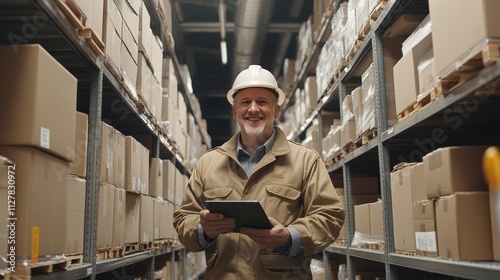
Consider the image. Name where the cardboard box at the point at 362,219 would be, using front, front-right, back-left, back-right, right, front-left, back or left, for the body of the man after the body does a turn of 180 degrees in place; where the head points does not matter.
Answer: front-right

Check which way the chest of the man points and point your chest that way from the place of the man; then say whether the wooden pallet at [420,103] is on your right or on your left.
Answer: on your left

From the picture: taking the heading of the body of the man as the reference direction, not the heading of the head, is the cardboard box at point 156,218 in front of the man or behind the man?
behind

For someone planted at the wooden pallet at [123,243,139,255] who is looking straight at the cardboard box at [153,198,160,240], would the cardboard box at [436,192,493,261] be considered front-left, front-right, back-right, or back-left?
back-right

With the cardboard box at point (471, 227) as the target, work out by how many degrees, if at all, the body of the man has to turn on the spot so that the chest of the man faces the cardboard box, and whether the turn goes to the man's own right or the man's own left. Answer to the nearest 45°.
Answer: approximately 45° to the man's own left

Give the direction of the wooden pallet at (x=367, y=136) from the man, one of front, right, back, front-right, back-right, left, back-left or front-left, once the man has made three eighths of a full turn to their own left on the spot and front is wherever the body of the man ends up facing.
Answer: front

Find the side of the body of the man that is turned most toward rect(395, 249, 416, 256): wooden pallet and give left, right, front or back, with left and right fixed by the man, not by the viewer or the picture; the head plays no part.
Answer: left

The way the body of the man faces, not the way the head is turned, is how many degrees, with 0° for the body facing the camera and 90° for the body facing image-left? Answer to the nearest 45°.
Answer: approximately 0°

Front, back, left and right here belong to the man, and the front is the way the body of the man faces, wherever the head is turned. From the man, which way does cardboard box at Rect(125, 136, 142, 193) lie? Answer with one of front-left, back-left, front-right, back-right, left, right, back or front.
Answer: back-right

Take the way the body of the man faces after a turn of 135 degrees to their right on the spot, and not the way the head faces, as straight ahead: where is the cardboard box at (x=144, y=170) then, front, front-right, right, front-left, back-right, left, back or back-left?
front

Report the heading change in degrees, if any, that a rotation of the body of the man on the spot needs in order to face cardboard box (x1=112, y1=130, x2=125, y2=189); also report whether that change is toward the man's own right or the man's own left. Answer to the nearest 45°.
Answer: approximately 135° to the man's own right

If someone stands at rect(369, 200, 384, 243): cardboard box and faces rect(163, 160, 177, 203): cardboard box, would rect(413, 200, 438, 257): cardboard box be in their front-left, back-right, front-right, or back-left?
back-left

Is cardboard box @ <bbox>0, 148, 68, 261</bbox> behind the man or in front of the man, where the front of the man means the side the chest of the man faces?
in front

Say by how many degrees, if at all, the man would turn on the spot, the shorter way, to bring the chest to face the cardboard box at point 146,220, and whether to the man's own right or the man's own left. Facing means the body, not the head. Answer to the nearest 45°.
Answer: approximately 135° to the man's own right
